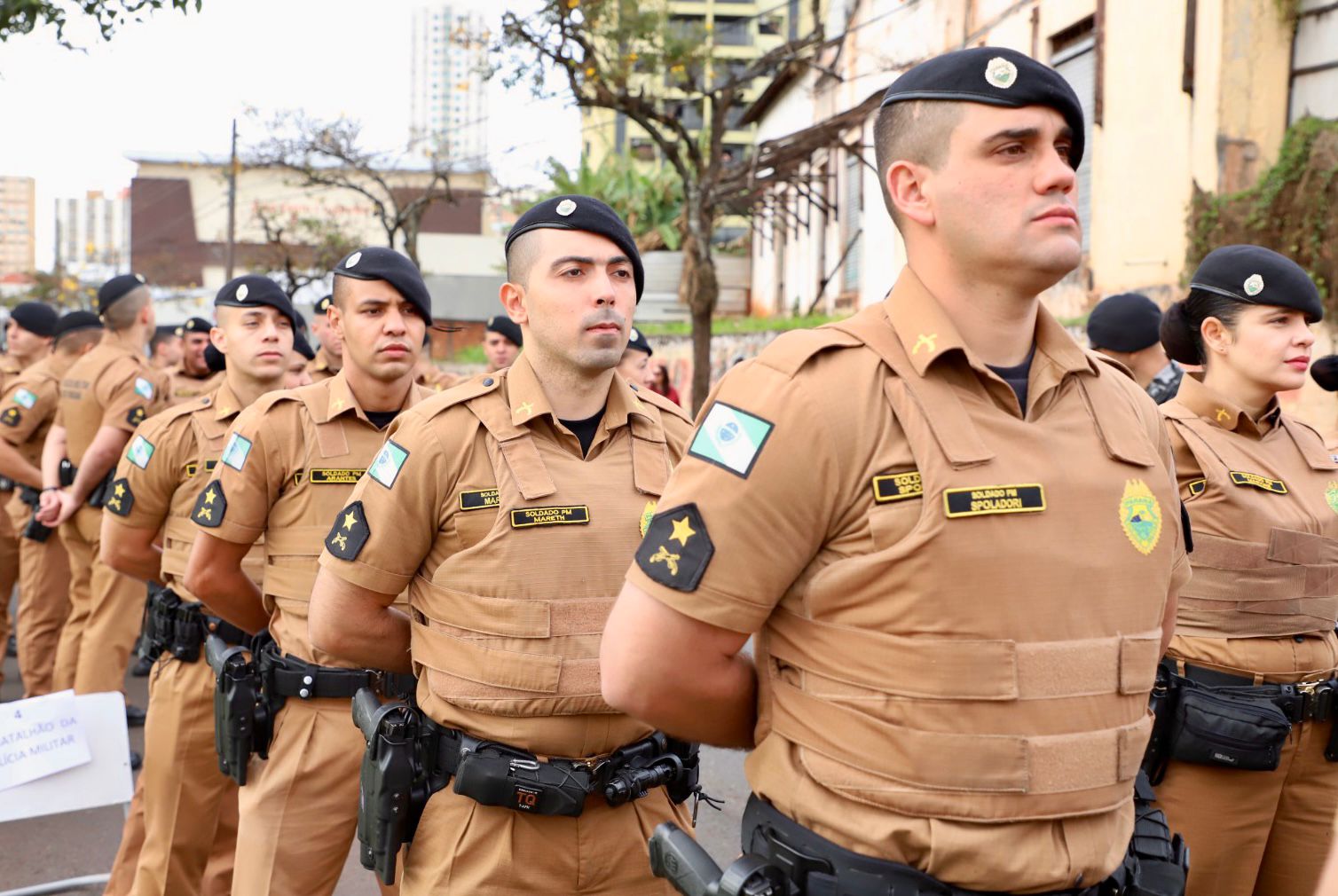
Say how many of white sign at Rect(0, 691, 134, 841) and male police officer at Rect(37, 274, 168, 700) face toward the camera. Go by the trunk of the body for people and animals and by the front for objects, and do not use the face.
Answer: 1

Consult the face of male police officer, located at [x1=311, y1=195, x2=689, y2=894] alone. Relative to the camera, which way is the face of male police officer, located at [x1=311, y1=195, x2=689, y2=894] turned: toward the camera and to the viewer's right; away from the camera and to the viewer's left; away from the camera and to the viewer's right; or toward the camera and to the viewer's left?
toward the camera and to the viewer's right

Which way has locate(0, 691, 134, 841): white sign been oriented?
toward the camera

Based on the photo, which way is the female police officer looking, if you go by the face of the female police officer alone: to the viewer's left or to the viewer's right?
to the viewer's right

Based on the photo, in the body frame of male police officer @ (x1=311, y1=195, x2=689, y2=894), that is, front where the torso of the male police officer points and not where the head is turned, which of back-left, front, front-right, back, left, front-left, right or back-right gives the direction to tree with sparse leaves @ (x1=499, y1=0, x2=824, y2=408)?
back-left

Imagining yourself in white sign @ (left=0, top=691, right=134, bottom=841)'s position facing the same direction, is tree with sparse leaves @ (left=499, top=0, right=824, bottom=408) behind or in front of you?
behind

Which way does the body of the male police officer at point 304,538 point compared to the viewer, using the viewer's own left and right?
facing the viewer and to the right of the viewer
